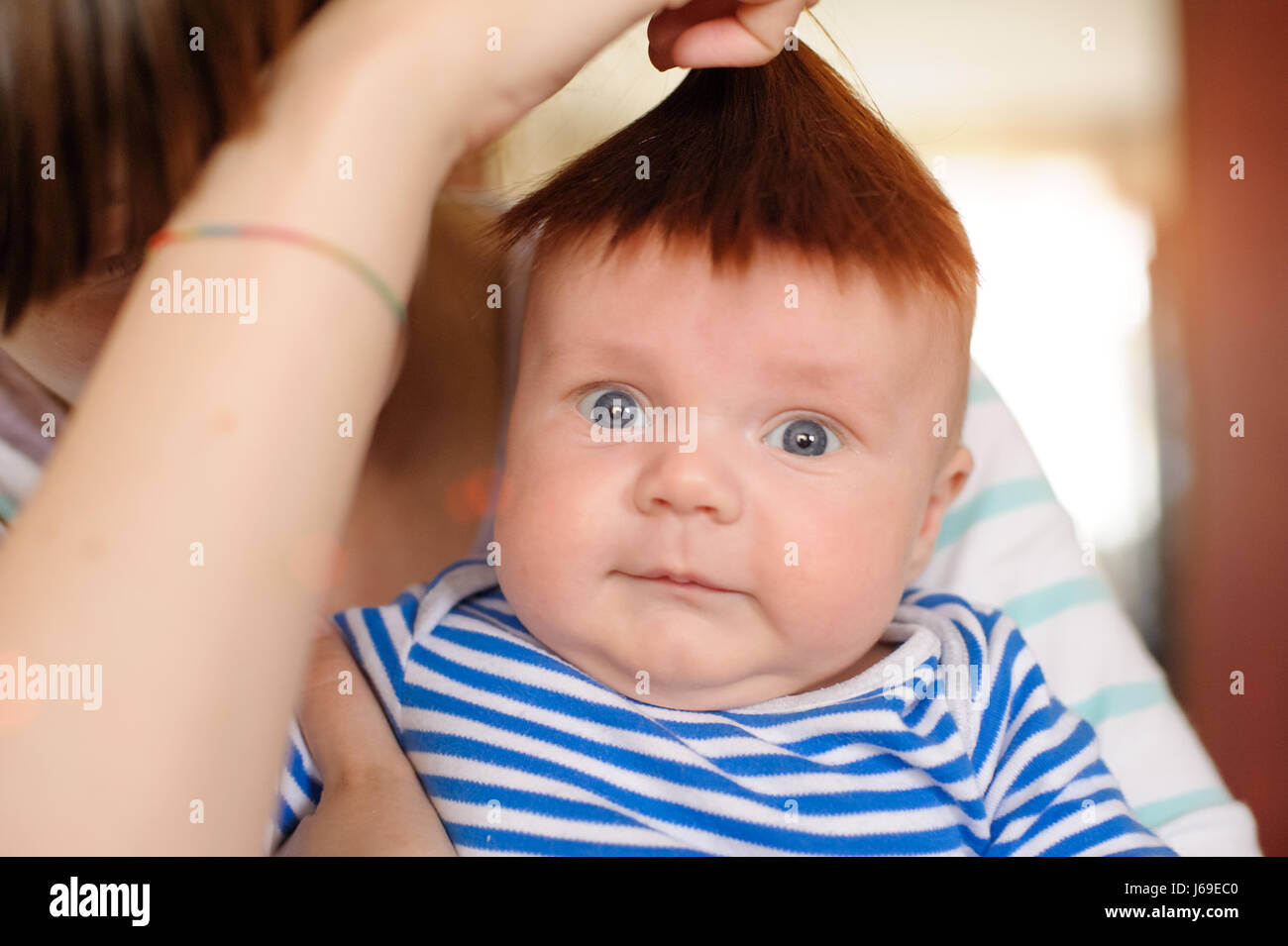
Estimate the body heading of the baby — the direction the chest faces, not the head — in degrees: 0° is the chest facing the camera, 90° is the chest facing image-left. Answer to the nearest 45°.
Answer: approximately 0°
